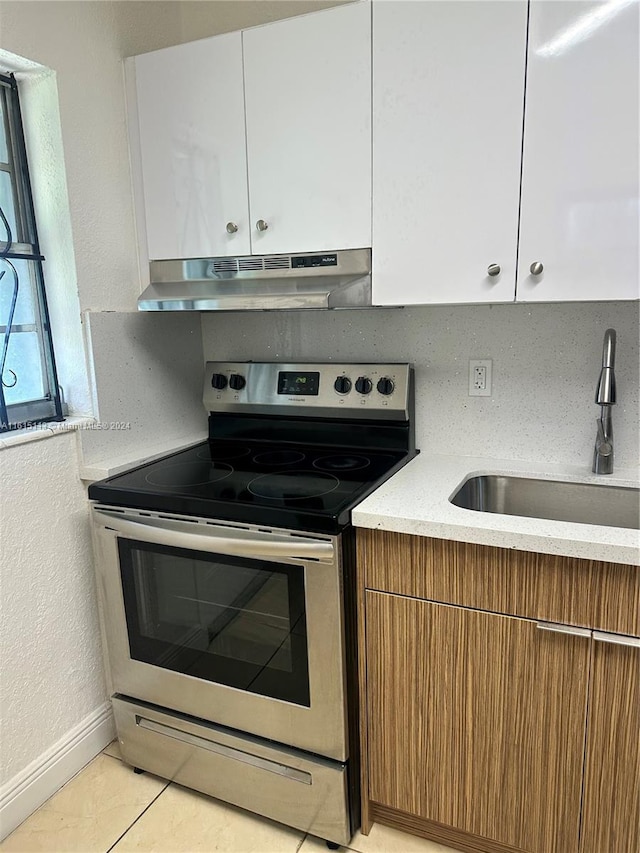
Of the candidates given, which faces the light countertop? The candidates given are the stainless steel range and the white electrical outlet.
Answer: the white electrical outlet

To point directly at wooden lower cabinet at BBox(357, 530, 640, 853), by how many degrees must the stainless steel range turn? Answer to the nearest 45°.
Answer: approximately 90° to its left

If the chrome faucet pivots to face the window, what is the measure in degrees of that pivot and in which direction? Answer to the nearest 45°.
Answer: approximately 90° to its right

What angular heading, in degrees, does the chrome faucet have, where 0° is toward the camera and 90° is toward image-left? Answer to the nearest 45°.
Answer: approximately 0°

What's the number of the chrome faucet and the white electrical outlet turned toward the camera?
2

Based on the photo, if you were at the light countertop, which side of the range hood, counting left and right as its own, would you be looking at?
left

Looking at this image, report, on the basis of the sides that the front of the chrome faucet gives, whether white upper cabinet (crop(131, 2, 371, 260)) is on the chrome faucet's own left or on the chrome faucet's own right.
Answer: on the chrome faucet's own right

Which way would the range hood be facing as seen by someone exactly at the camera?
facing the viewer and to the left of the viewer

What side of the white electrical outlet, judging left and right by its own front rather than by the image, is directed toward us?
front

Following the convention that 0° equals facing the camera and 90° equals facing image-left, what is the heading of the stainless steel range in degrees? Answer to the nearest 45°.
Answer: approximately 45°
